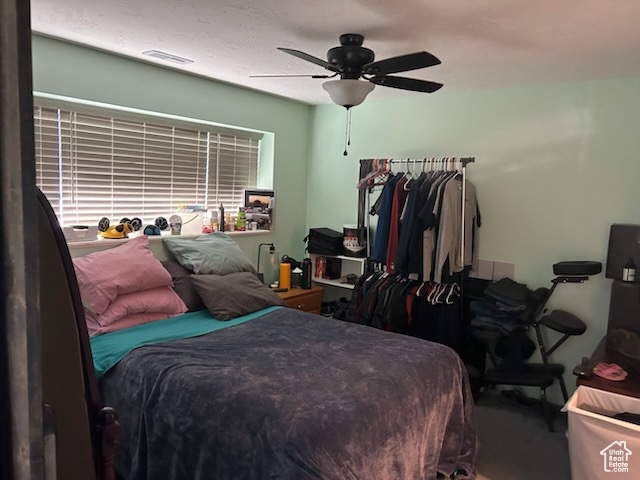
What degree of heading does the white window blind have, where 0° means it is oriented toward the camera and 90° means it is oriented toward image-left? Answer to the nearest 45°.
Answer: approximately 315°

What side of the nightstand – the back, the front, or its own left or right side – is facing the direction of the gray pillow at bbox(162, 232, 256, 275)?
right

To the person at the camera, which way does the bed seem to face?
facing the viewer and to the right of the viewer

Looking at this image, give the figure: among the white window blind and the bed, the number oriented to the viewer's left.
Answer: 0

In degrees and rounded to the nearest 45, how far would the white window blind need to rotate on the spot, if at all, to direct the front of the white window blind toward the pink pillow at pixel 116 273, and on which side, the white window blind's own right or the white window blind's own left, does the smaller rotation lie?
approximately 45° to the white window blind's own right

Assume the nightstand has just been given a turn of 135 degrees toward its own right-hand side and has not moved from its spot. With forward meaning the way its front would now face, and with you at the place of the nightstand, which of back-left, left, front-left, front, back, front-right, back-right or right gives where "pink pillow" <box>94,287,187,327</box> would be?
front-left

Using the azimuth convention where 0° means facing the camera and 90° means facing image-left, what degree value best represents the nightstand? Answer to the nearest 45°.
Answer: approximately 315°

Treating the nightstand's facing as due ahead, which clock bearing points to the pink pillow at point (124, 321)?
The pink pillow is roughly at 3 o'clock from the nightstand.

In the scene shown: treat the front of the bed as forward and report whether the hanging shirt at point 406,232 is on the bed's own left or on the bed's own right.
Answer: on the bed's own left
